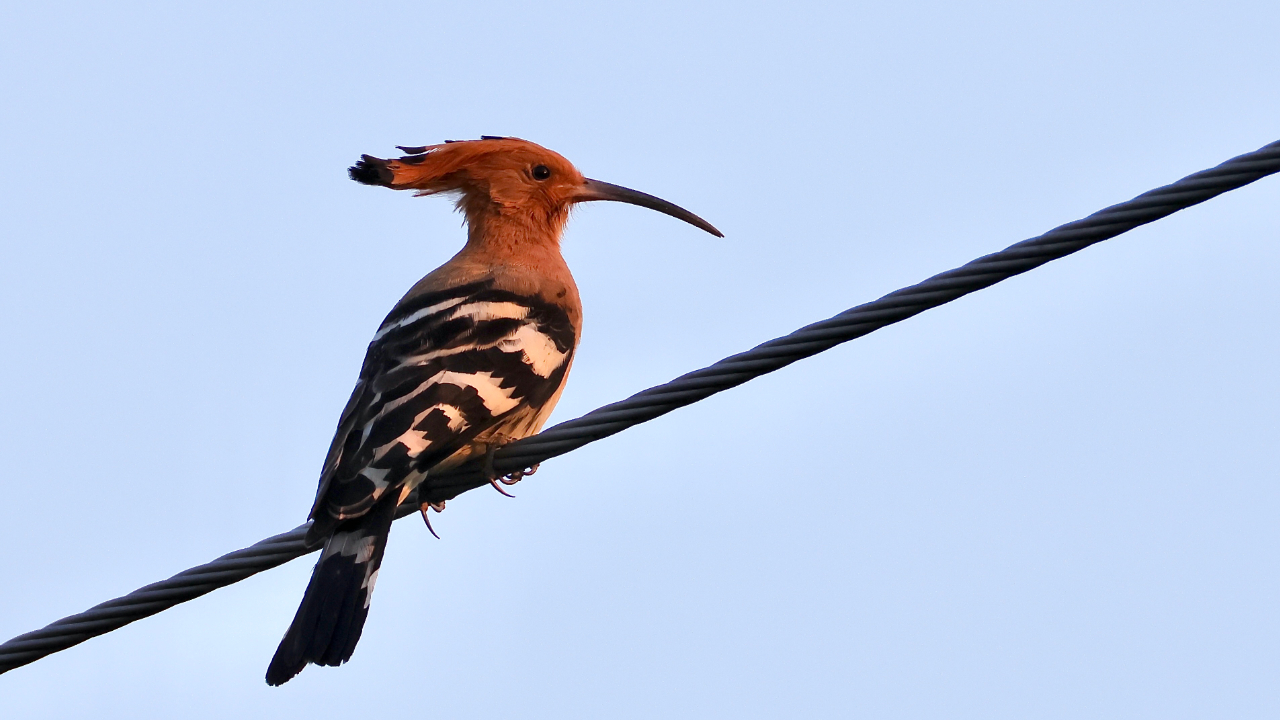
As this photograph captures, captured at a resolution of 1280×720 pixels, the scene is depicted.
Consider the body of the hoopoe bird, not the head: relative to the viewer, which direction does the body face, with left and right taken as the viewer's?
facing away from the viewer and to the right of the viewer
